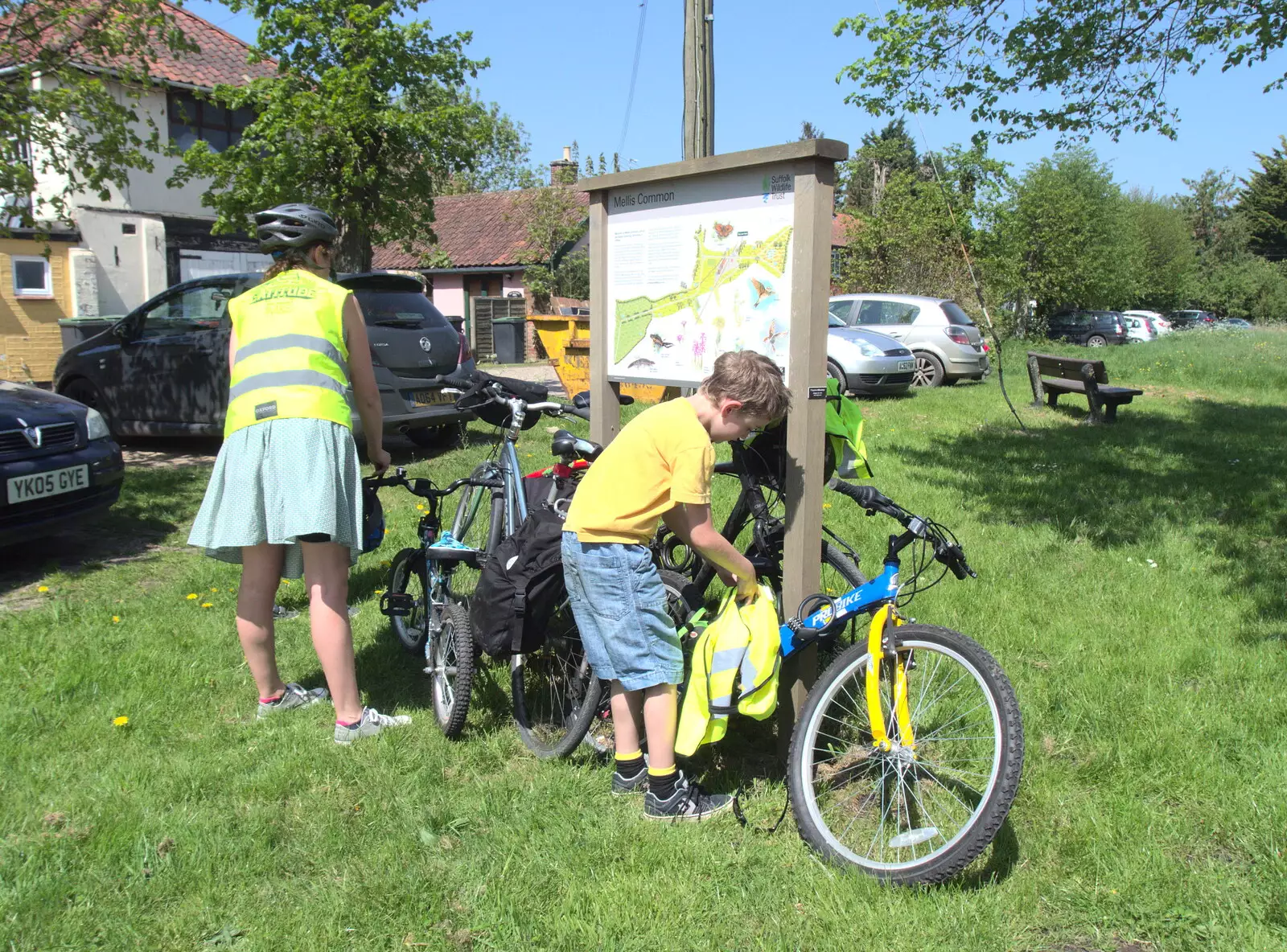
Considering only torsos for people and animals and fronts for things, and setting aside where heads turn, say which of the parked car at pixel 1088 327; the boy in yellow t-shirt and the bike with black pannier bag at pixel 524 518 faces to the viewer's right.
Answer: the boy in yellow t-shirt

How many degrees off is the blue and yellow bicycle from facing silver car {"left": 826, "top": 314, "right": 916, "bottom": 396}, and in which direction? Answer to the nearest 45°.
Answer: approximately 135° to its left

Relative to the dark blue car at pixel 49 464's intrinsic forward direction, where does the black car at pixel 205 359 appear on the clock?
the black car at pixel 205 359 is roughly at 8 o'clock from the dark blue car at pixel 49 464.

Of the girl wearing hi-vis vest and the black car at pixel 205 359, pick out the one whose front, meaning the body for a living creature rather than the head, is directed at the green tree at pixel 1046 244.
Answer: the girl wearing hi-vis vest

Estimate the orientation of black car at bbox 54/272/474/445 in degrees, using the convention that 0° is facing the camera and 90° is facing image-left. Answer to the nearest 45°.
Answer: approximately 135°

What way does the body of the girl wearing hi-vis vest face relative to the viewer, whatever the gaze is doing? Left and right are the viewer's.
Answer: facing away from the viewer and to the right of the viewer

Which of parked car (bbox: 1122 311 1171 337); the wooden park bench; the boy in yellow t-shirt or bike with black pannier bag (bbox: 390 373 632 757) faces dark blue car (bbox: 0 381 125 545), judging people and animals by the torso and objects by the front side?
the bike with black pannier bag

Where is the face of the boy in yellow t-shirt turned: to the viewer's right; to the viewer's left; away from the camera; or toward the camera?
to the viewer's right

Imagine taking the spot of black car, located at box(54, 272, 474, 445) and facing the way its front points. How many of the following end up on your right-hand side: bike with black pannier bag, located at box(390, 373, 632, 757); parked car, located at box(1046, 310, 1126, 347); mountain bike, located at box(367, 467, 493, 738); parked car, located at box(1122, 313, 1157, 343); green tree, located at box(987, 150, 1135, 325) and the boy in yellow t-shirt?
3
